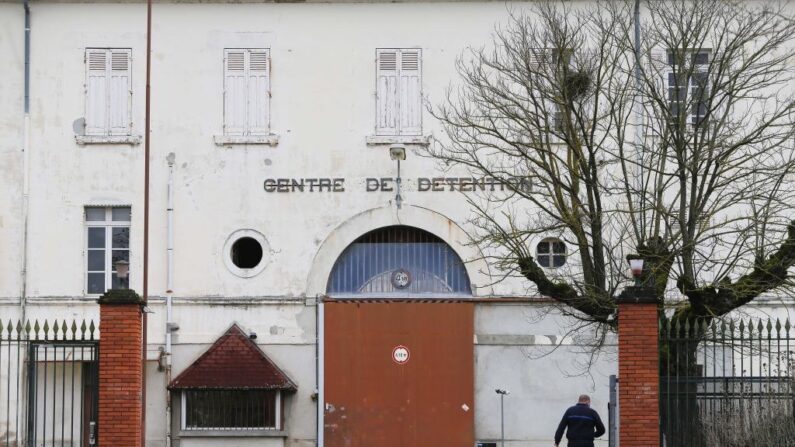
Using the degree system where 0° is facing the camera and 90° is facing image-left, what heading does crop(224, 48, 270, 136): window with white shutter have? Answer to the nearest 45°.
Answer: approximately 0°

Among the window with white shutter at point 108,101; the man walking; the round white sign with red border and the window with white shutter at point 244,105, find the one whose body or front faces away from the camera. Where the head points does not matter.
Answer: the man walking

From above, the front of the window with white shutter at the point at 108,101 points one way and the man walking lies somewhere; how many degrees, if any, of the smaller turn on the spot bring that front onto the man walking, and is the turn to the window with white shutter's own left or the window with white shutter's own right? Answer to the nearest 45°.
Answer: approximately 45° to the window with white shutter's own left

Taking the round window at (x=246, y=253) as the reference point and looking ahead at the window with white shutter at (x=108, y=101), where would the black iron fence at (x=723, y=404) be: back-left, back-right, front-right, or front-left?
back-left

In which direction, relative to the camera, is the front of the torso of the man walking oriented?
away from the camera

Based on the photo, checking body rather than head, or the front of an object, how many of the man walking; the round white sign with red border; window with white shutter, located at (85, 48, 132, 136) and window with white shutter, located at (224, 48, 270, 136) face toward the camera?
3

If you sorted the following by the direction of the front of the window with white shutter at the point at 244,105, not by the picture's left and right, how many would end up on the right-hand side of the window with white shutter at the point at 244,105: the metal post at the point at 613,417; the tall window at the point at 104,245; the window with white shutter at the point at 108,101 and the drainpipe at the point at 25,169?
3

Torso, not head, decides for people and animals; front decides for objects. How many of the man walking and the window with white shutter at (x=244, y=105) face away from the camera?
1

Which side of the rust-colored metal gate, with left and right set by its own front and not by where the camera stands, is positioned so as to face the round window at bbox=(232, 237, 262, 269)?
right

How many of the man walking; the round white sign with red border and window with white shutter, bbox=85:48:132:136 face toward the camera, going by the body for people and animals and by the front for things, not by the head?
2

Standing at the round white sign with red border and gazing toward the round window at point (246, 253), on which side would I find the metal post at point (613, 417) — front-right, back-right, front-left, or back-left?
back-left

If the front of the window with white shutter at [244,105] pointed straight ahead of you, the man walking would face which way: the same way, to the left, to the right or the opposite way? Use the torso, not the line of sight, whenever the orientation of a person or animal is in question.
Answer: the opposite way
